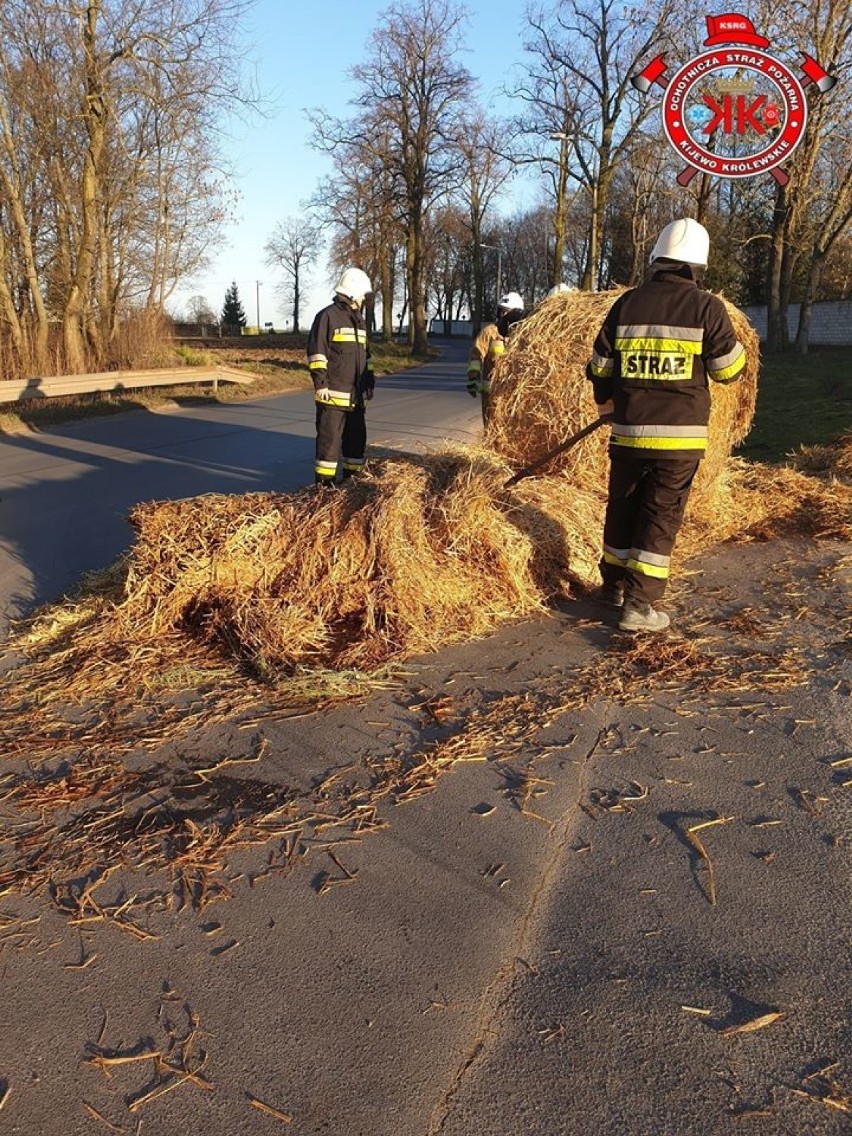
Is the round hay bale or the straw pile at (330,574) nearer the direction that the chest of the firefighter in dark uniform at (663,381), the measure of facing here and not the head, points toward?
the round hay bale

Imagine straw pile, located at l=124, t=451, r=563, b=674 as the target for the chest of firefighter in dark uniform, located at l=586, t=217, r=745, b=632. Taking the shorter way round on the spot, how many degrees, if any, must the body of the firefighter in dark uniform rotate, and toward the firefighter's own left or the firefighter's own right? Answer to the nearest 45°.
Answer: approximately 90° to the firefighter's own left

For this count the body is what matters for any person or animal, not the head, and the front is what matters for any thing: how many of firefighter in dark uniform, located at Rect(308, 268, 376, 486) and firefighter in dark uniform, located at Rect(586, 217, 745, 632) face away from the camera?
1

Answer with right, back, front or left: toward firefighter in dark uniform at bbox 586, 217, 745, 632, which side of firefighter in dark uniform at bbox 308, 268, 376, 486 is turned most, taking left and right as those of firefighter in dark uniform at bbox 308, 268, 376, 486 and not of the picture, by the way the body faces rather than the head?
front

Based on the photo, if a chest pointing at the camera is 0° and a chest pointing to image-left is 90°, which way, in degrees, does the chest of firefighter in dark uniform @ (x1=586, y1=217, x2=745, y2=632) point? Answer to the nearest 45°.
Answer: approximately 180°

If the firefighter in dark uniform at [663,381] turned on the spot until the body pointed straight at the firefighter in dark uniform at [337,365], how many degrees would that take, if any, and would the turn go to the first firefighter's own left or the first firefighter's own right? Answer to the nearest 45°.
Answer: approximately 45° to the first firefighter's own left

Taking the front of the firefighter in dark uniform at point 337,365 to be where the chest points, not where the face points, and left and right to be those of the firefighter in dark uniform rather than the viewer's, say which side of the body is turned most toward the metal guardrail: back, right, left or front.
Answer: back

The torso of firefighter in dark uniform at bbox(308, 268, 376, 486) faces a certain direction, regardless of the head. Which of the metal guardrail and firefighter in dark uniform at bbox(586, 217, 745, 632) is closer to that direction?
the firefighter in dark uniform

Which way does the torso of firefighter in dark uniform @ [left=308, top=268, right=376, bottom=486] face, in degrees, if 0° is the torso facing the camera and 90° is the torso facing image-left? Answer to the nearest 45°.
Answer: approximately 315°

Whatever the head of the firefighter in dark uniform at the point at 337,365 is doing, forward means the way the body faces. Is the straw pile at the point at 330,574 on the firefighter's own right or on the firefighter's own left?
on the firefighter's own right

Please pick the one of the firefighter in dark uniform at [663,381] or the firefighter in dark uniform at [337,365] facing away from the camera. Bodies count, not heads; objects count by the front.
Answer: the firefighter in dark uniform at [663,381]

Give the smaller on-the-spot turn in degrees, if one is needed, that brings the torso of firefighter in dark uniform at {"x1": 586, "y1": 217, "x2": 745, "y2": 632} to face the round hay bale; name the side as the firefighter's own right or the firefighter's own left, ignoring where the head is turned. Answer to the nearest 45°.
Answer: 0° — they already face it
